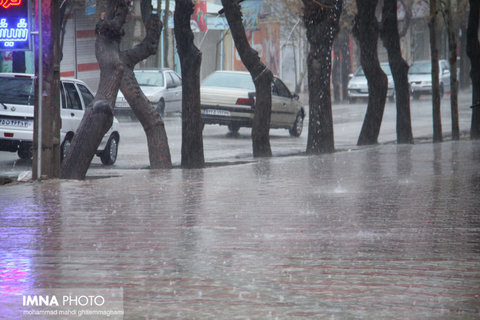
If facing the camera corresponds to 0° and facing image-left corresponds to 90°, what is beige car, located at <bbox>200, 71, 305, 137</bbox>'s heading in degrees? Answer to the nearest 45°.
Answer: approximately 225°

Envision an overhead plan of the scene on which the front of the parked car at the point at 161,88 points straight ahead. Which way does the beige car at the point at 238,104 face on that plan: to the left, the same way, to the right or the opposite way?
the opposite way

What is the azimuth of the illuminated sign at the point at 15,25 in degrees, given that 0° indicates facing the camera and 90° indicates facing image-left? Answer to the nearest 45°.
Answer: approximately 0°

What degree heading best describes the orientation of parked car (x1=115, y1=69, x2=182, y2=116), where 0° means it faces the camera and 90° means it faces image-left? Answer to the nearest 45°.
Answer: approximately 45°
